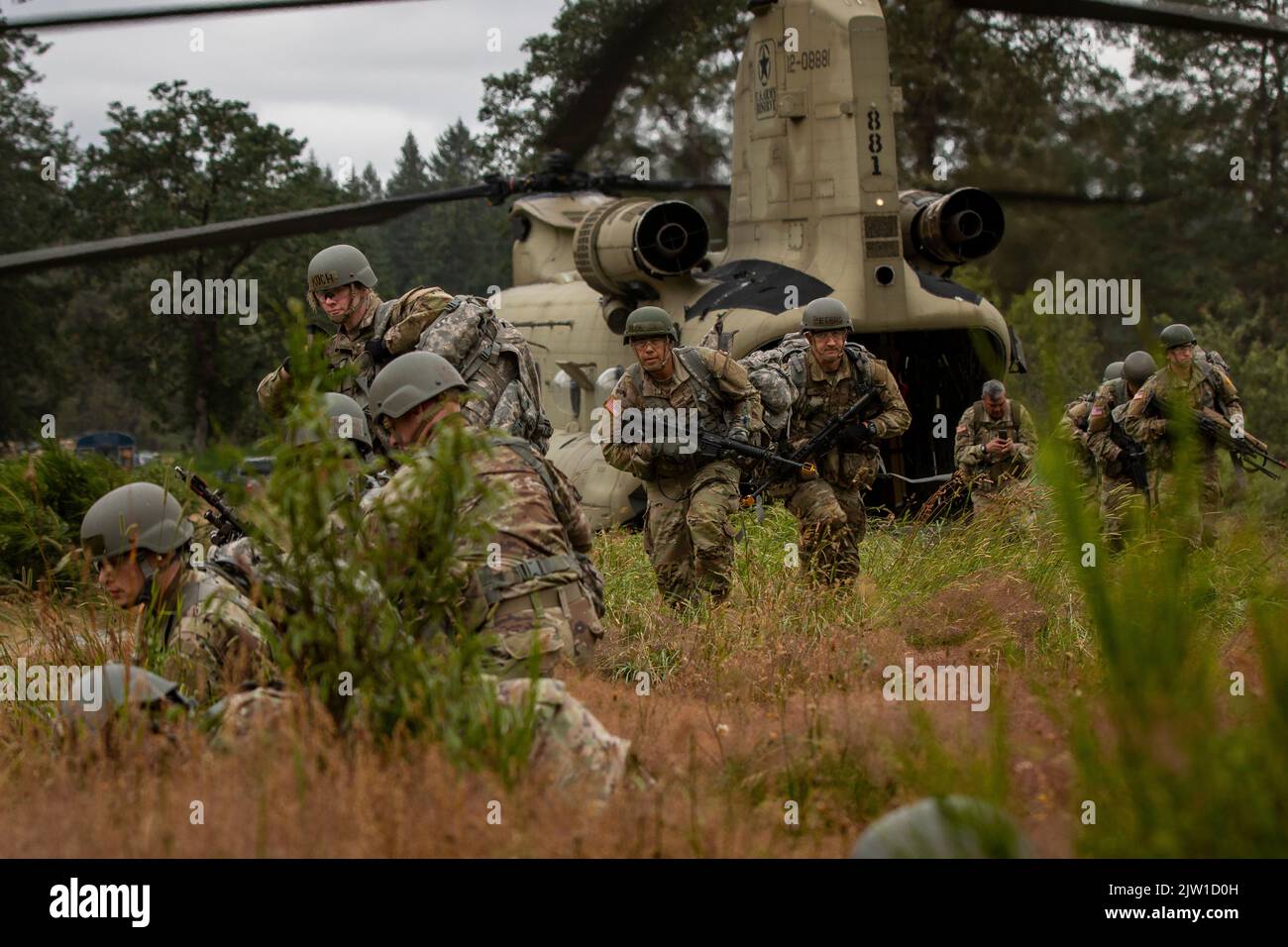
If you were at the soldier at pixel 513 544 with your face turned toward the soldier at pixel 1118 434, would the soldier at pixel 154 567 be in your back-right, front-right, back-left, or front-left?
back-left

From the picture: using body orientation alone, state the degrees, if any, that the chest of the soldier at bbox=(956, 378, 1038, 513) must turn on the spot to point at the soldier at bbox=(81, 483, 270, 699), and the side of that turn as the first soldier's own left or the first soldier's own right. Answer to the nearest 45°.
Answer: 0° — they already face them

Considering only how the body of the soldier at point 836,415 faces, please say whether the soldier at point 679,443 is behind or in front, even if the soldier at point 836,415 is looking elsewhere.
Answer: in front

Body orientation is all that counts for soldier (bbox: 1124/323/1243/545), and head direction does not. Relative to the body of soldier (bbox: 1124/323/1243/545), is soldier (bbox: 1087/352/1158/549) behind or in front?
behind

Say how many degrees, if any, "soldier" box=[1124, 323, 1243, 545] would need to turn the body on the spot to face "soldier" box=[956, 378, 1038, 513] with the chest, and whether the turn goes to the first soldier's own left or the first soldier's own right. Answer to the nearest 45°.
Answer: approximately 135° to the first soldier's own right

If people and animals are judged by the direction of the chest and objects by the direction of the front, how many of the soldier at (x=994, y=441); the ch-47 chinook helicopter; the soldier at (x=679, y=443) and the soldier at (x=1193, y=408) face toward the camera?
3

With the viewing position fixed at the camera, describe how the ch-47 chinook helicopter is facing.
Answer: facing away from the viewer and to the left of the viewer
